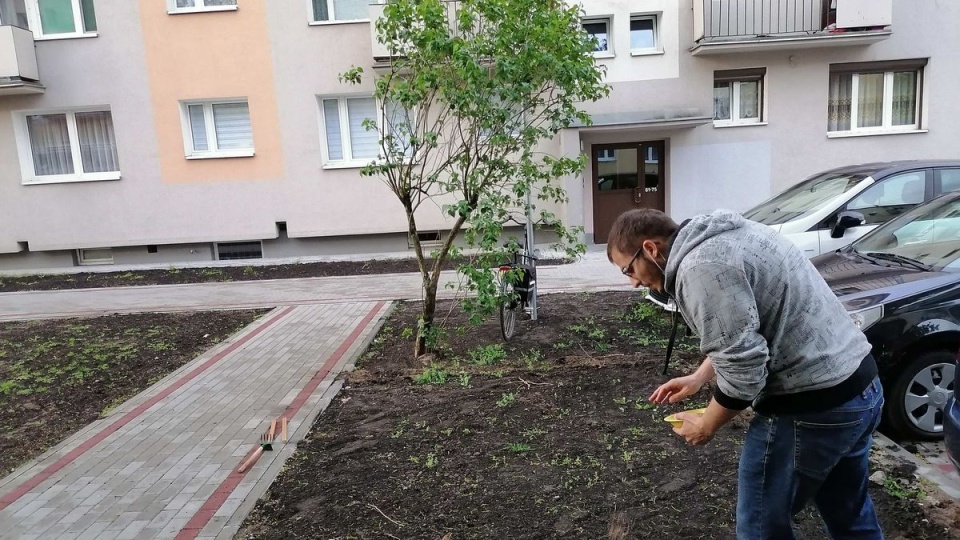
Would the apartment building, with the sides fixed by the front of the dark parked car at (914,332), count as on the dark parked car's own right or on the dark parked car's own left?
on the dark parked car's own right

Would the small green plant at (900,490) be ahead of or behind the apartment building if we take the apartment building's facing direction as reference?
ahead

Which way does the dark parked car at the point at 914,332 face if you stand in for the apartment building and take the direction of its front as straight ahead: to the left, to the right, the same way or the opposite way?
to the right

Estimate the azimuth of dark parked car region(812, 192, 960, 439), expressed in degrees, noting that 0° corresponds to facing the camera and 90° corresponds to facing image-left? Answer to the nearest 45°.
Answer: approximately 45°

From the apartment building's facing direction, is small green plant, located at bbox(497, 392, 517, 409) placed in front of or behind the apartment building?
in front

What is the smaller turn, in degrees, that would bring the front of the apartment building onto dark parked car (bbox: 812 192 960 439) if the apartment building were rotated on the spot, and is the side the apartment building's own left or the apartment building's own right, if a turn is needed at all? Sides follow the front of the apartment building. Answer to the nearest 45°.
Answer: approximately 45° to the apartment building's own left

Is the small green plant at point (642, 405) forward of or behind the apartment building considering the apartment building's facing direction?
forward

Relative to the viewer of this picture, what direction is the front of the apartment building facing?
facing the viewer

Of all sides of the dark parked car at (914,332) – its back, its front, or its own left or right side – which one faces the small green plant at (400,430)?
front

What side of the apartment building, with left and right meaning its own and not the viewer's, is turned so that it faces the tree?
front

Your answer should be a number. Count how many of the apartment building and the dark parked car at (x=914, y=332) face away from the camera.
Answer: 0
